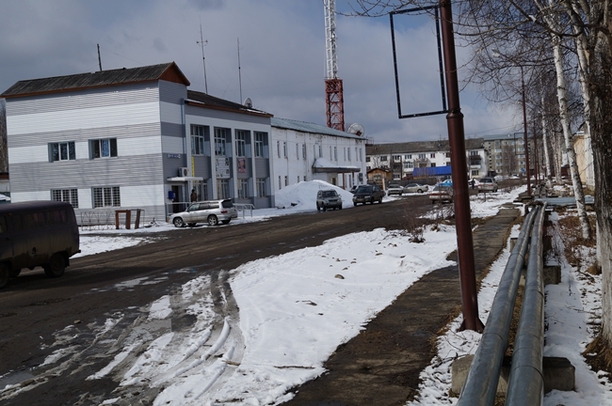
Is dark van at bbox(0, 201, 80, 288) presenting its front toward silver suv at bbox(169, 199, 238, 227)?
no

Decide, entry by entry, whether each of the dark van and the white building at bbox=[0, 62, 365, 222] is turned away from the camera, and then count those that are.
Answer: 0

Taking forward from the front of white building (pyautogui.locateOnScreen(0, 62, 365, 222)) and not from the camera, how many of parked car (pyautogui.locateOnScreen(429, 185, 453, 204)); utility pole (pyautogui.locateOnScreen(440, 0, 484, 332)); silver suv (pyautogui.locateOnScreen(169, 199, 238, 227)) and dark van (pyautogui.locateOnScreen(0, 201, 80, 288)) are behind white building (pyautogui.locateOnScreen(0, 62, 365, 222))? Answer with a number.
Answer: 0

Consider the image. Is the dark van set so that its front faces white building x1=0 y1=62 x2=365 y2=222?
no

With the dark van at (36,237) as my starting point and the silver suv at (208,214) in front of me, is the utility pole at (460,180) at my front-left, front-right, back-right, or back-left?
back-right

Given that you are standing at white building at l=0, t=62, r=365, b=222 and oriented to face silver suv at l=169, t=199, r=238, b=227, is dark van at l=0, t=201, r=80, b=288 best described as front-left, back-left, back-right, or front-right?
front-right

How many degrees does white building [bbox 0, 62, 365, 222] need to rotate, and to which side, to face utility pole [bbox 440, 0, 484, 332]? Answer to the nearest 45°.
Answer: approximately 45° to its right

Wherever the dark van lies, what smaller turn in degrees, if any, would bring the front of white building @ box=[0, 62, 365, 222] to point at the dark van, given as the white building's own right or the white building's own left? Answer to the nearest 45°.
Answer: approximately 45° to the white building's own right

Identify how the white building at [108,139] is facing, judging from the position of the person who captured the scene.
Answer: facing the viewer and to the right of the viewer

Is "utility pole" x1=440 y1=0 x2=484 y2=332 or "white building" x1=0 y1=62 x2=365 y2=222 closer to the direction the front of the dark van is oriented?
the utility pole
